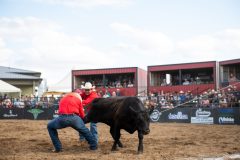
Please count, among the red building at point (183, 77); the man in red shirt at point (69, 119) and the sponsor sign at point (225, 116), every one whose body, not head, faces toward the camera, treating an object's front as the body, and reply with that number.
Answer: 2

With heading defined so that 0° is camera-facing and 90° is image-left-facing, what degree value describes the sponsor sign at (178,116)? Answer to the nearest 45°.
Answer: approximately 0°

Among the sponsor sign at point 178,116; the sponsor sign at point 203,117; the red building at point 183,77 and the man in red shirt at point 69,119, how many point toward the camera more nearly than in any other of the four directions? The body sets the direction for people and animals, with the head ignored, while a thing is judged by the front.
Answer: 3

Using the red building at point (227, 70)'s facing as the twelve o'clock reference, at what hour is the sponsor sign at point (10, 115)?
The sponsor sign is roughly at 1 o'clock from the red building.

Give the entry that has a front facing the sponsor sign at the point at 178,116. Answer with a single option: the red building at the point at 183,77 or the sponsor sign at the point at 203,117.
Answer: the red building

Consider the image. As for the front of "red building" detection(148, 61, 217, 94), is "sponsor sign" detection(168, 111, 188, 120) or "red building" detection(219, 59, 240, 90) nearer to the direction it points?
the sponsor sign

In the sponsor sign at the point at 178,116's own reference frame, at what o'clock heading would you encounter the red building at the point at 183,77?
The red building is roughly at 6 o'clock from the sponsor sign.
